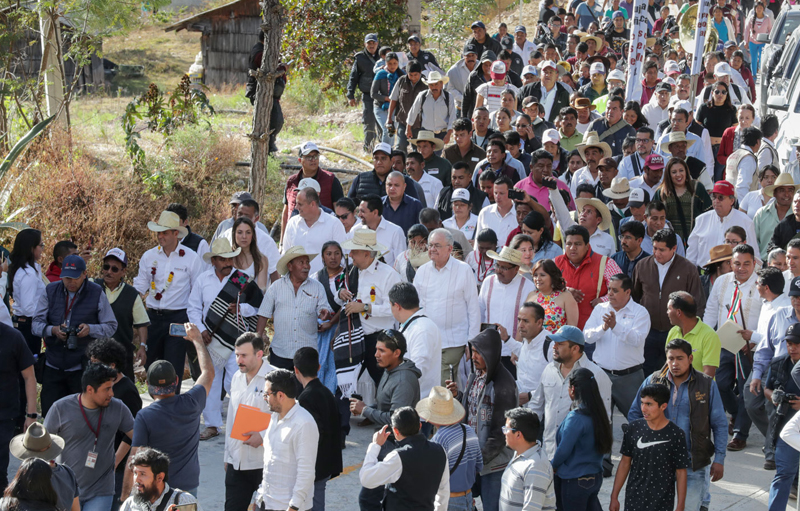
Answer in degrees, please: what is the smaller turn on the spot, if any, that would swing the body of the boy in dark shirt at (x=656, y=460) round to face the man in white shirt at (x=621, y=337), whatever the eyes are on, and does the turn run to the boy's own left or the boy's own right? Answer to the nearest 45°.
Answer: approximately 180°

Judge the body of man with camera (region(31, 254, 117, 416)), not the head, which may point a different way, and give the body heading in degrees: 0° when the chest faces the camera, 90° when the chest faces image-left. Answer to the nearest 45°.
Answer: approximately 0°

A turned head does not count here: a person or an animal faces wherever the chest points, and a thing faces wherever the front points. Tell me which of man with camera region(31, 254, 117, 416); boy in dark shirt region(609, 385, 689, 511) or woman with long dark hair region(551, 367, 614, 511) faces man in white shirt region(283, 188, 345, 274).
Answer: the woman with long dark hair

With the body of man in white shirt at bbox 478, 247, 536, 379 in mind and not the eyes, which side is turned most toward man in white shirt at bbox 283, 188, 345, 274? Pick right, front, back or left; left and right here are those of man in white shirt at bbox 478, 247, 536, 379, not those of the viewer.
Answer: right

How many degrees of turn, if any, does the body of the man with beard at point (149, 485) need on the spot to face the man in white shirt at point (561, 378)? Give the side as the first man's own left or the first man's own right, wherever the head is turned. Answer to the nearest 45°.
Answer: approximately 135° to the first man's own left

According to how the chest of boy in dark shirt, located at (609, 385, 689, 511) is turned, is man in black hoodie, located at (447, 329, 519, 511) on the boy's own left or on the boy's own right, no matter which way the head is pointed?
on the boy's own right

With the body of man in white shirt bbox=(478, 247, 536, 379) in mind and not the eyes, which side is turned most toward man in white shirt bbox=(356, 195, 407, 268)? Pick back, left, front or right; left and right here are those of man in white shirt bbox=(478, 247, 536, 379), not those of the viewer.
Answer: right

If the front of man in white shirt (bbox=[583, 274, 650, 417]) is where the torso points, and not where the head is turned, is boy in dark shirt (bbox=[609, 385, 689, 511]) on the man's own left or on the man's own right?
on the man's own left
